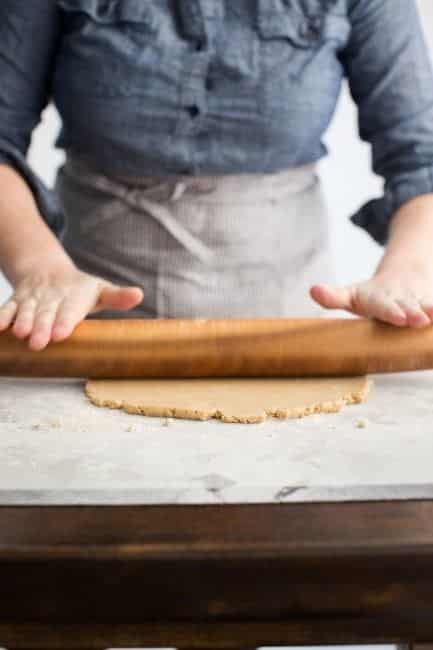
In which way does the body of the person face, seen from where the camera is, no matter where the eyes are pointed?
toward the camera

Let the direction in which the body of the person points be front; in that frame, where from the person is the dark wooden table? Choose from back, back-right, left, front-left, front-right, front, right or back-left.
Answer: front
